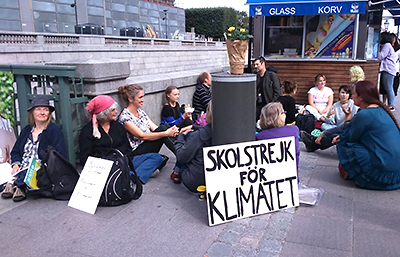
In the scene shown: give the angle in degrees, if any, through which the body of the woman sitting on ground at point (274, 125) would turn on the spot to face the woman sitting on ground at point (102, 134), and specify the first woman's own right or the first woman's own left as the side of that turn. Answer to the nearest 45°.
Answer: approximately 135° to the first woman's own left

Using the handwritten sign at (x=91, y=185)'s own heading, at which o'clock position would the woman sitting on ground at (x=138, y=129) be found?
The woman sitting on ground is roughly at 7 o'clock from the handwritten sign.

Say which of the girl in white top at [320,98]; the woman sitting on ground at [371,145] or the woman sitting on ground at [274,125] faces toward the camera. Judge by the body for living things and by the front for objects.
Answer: the girl in white top

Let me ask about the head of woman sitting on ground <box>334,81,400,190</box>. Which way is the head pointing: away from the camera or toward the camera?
away from the camera

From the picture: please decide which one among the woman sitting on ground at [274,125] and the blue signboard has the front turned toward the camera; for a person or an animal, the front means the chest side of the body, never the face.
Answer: the blue signboard

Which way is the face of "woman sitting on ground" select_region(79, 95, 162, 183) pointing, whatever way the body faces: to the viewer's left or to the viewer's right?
to the viewer's right

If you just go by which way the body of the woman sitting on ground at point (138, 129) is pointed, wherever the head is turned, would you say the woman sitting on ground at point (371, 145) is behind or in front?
in front

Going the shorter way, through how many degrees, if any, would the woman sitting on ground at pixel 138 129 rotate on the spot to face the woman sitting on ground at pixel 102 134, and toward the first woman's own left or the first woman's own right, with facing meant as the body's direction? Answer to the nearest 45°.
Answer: approximately 135° to the first woman's own right

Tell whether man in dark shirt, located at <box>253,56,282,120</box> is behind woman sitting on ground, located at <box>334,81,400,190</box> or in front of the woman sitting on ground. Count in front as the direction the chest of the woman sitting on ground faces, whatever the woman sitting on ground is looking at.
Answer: in front

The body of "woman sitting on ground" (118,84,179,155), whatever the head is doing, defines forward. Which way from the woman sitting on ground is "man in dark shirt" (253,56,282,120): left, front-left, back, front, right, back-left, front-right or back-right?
front-left

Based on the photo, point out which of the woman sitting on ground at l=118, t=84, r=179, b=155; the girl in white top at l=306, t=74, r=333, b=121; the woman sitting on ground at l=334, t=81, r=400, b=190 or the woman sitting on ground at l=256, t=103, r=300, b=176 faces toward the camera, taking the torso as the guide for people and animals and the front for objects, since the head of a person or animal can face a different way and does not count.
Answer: the girl in white top

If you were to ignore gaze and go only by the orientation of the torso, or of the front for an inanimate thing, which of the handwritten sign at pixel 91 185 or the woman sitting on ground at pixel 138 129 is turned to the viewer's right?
the woman sitting on ground

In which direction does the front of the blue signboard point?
toward the camera

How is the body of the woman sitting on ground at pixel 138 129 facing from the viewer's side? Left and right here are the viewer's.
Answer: facing to the right of the viewer

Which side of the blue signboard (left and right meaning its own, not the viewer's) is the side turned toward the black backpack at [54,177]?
front

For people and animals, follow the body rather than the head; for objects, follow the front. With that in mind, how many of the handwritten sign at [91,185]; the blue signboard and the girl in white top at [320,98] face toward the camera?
3

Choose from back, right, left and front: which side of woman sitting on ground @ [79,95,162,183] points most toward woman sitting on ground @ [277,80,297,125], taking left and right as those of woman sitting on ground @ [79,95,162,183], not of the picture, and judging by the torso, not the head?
left

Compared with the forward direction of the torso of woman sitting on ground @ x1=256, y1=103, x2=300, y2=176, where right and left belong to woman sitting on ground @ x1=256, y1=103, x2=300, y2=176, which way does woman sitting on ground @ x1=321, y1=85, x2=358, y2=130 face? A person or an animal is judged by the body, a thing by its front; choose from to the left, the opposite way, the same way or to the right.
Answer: the opposite way
